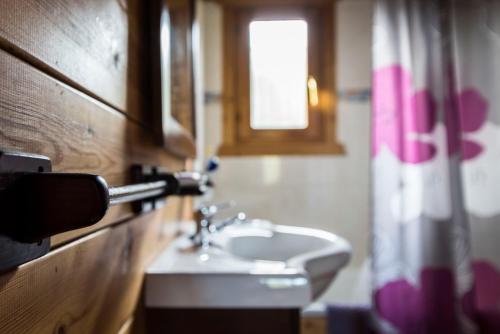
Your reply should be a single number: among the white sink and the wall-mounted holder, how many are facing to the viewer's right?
2

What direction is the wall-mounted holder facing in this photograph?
to the viewer's right

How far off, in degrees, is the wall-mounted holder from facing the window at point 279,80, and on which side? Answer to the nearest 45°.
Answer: approximately 45° to its left

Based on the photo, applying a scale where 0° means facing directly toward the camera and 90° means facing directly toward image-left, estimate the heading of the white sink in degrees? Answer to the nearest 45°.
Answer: approximately 270°

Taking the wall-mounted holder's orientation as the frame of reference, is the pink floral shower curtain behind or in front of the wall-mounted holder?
in front
